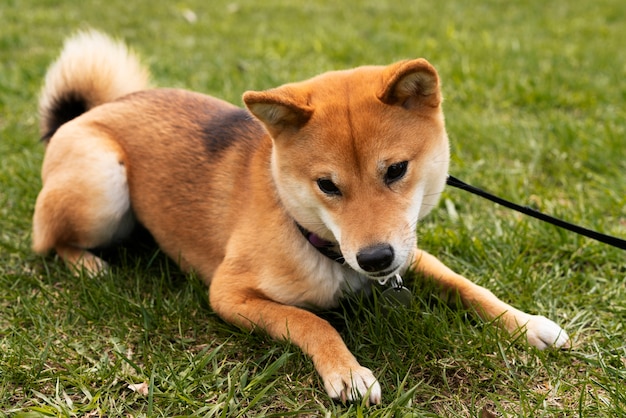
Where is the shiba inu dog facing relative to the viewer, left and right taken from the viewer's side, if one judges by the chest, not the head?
facing the viewer and to the right of the viewer
